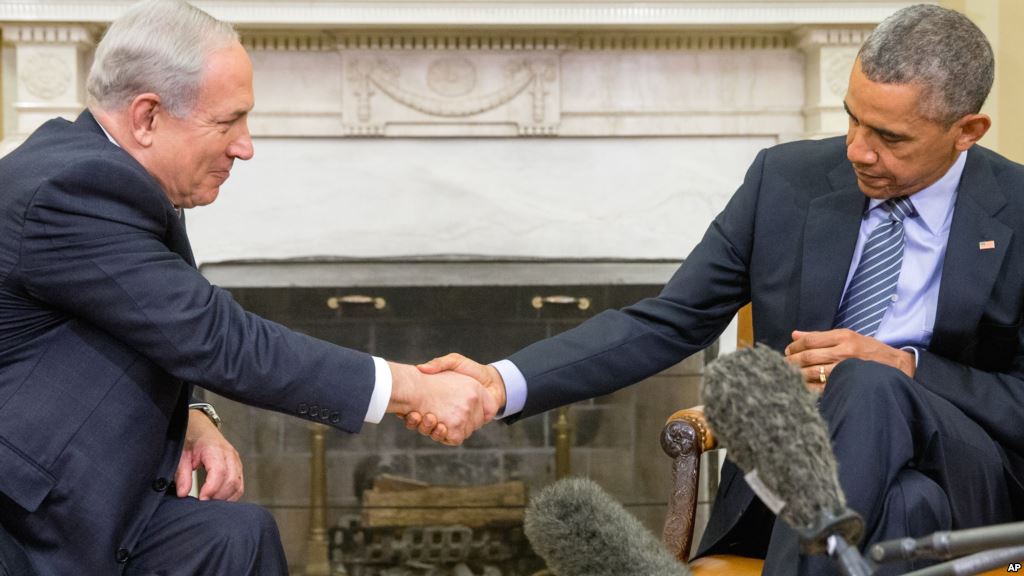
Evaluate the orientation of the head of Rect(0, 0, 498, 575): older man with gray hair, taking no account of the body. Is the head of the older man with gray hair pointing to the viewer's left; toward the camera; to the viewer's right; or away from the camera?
to the viewer's right

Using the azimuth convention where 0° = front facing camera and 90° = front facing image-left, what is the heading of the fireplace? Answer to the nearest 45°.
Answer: approximately 0°

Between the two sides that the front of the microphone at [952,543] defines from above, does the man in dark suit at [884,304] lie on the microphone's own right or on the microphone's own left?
on the microphone's own right

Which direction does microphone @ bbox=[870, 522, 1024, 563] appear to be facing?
to the viewer's left

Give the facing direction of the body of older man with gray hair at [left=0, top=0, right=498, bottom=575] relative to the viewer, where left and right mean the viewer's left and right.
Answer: facing to the right of the viewer
